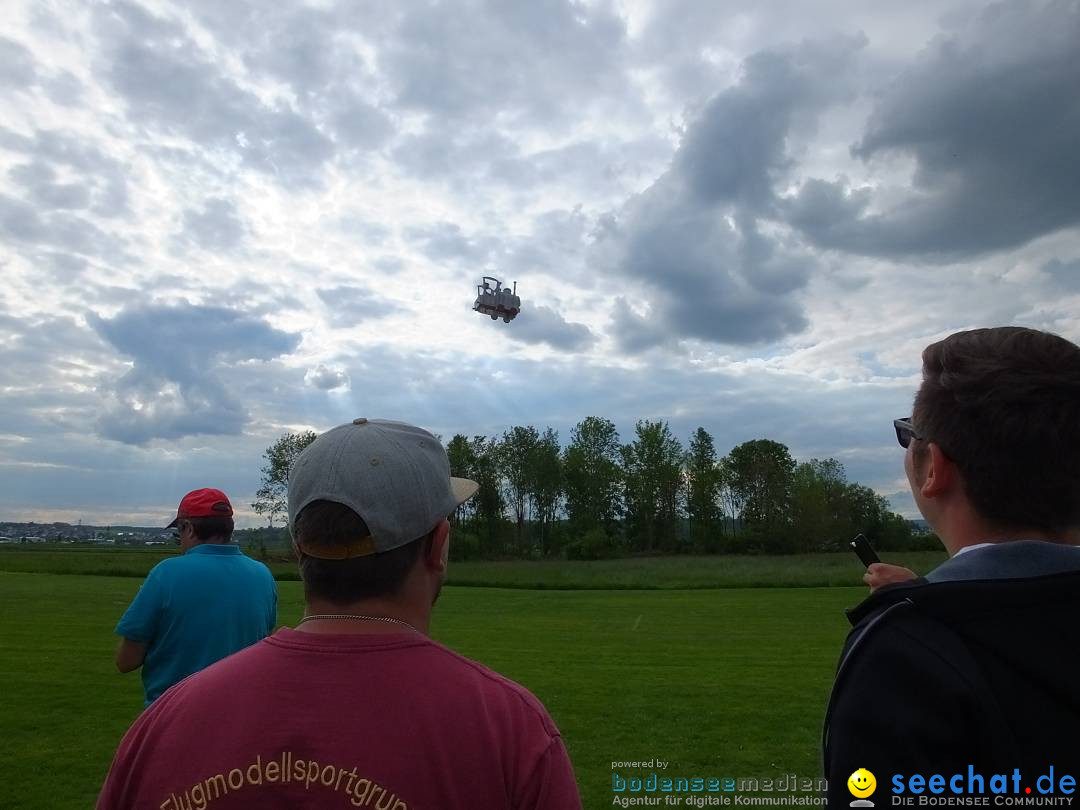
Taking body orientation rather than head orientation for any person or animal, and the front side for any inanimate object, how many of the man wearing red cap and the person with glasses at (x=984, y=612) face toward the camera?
0

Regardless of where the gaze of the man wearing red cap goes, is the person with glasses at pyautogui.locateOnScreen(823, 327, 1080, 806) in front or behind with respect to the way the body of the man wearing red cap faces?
behind

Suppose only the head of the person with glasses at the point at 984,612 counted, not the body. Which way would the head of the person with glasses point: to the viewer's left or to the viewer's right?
to the viewer's left

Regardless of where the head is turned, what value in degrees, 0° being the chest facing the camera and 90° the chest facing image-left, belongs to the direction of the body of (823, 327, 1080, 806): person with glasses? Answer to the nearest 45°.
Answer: approximately 135°

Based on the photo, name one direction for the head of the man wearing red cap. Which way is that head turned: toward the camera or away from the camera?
away from the camera

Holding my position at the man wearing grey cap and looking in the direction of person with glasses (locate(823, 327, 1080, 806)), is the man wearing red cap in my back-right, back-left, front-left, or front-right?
back-left

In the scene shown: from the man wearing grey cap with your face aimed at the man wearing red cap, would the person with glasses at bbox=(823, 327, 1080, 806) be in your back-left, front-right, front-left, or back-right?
back-right

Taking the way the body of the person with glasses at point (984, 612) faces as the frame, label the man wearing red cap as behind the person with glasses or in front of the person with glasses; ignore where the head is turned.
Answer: in front

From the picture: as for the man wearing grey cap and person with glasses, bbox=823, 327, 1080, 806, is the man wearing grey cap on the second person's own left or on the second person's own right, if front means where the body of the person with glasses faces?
on the second person's own left

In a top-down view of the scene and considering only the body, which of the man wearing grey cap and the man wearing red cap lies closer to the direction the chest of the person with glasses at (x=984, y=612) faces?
the man wearing red cap

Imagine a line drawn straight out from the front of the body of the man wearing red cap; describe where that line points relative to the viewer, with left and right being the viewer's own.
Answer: facing away from the viewer and to the left of the viewer
